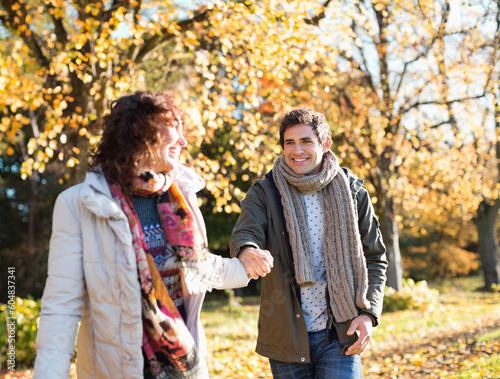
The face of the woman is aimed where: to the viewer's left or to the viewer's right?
to the viewer's right

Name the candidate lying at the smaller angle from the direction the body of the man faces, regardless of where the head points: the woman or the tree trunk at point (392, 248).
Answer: the woman

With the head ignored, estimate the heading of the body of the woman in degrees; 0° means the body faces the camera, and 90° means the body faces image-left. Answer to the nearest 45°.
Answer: approximately 315°

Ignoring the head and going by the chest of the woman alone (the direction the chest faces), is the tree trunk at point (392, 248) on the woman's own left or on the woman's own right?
on the woman's own left

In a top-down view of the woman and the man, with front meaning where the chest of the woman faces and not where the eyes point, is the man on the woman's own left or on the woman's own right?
on the woman's own left

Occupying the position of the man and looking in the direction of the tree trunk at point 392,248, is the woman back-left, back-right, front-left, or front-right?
back-left

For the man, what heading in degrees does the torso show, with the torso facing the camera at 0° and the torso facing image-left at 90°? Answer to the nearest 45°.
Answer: approximately 0°

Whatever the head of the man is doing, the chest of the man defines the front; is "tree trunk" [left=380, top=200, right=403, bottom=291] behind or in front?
behind
